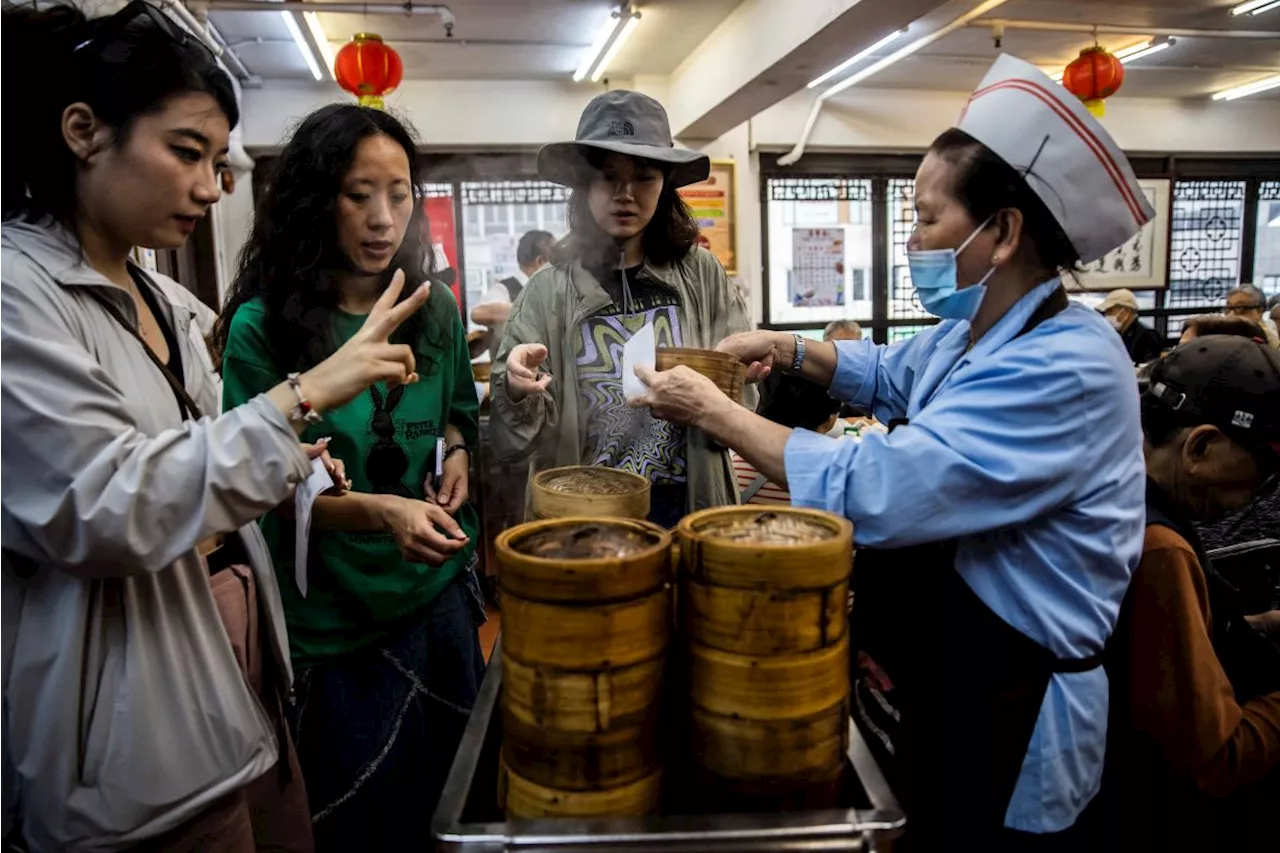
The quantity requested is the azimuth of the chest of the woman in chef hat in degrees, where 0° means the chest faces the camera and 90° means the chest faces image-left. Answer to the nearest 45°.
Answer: approximately 90°

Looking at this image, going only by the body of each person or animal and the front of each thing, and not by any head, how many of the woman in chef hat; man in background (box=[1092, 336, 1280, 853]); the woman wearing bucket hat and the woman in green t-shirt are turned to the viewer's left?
1

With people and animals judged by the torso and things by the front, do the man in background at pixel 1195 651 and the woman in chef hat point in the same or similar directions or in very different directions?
very different directions

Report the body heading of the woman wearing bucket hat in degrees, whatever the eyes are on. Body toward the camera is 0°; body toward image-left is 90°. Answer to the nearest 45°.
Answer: approximately 0°

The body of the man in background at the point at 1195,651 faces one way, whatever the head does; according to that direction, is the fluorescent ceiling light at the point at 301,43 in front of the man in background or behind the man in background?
behind

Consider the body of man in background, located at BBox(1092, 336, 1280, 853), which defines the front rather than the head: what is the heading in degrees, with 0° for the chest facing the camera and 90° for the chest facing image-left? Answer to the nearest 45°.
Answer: approximately 270°

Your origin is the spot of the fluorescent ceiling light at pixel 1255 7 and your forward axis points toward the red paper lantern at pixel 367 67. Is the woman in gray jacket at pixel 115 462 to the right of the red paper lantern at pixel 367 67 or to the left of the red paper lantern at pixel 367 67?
left

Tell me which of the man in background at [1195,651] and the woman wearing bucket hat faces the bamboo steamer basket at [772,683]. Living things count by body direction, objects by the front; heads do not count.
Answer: the woman wearing bucket hat

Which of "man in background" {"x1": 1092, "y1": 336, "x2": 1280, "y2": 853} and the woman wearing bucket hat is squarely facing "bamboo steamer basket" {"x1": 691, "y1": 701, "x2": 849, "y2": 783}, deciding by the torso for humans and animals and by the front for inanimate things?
the woman wearing bucket hat

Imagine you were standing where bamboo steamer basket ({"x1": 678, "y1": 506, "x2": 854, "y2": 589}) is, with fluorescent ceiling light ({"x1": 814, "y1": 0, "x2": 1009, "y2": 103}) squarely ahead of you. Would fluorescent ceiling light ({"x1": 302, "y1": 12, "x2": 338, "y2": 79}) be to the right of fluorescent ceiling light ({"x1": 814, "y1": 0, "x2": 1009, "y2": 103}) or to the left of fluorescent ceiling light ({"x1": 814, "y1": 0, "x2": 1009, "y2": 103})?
left

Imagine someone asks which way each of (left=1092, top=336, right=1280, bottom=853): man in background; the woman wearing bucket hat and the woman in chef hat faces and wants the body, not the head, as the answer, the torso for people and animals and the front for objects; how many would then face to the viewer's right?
1

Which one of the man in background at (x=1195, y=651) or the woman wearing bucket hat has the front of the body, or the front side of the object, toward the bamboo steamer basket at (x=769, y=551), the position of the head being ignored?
the woman wearing bucket hat

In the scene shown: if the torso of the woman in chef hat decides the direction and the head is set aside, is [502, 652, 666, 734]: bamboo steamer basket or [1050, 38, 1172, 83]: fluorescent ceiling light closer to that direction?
the bamboo steamer basket

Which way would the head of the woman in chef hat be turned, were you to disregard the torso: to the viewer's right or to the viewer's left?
to the viewer's left
